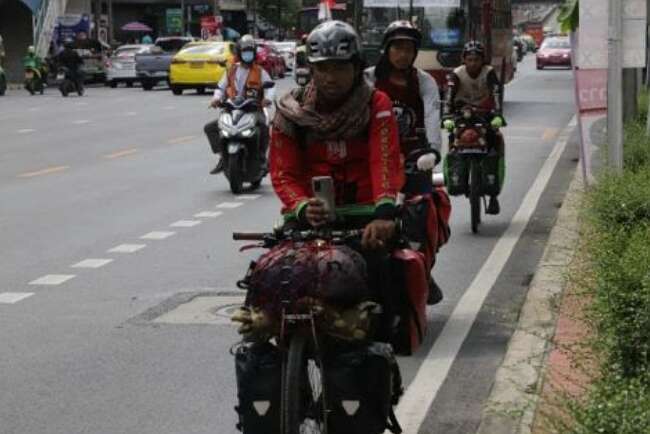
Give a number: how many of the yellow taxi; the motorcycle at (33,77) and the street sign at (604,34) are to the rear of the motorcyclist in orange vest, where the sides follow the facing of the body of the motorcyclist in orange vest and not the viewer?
2

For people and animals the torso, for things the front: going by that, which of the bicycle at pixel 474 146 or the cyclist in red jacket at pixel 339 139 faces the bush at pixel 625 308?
the bicycle

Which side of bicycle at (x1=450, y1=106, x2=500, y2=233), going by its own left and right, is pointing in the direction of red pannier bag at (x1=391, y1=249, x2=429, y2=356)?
front

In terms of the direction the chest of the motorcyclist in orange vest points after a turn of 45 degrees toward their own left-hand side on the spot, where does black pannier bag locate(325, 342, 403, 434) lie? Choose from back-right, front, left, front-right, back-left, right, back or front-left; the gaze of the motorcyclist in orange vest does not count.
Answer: front-right

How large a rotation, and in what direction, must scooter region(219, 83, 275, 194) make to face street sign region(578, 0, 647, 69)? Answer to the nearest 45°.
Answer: approximately 45° to its left

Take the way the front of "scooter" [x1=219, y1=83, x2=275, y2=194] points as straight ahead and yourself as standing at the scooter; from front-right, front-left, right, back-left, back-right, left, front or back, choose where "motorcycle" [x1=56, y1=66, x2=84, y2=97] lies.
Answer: back

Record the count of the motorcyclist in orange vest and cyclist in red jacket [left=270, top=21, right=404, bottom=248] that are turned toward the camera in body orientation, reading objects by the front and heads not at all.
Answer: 2

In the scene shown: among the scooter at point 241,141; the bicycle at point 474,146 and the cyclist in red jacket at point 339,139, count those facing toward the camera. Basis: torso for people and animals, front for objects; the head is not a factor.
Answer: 3

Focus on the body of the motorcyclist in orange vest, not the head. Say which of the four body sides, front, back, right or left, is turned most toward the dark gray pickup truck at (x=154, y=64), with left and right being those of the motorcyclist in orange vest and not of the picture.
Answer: back

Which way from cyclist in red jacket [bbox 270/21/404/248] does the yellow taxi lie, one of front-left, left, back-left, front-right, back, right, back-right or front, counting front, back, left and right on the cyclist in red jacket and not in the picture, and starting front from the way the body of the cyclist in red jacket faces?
back

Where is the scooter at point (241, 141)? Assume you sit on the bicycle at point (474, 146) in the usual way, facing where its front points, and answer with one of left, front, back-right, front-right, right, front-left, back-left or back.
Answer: back-right

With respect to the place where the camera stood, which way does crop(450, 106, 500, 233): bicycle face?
facing the viewer

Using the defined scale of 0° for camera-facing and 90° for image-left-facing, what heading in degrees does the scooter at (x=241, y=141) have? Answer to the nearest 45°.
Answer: approximately 0°
